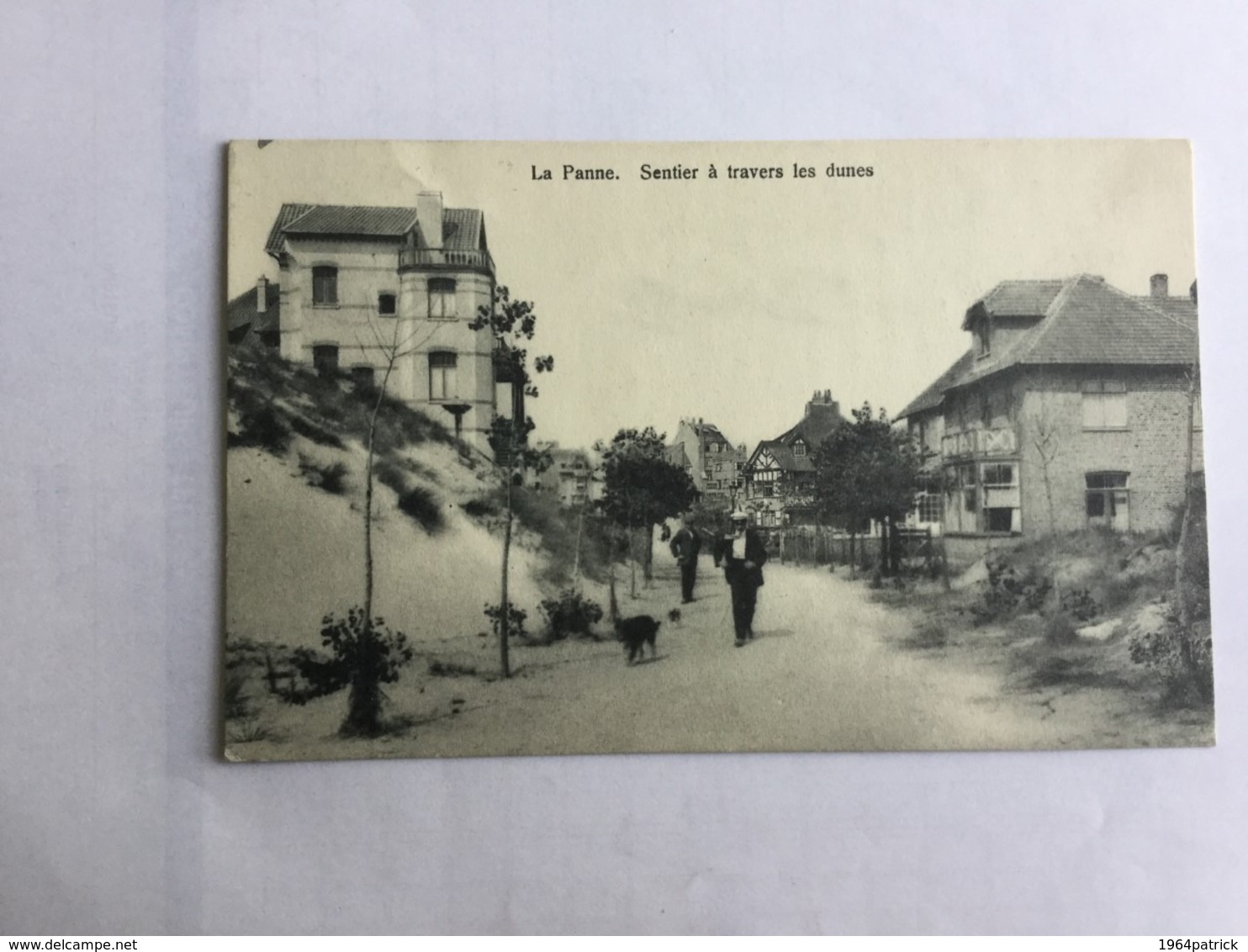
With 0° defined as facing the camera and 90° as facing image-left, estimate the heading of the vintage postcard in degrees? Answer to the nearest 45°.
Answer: approximately 0°
